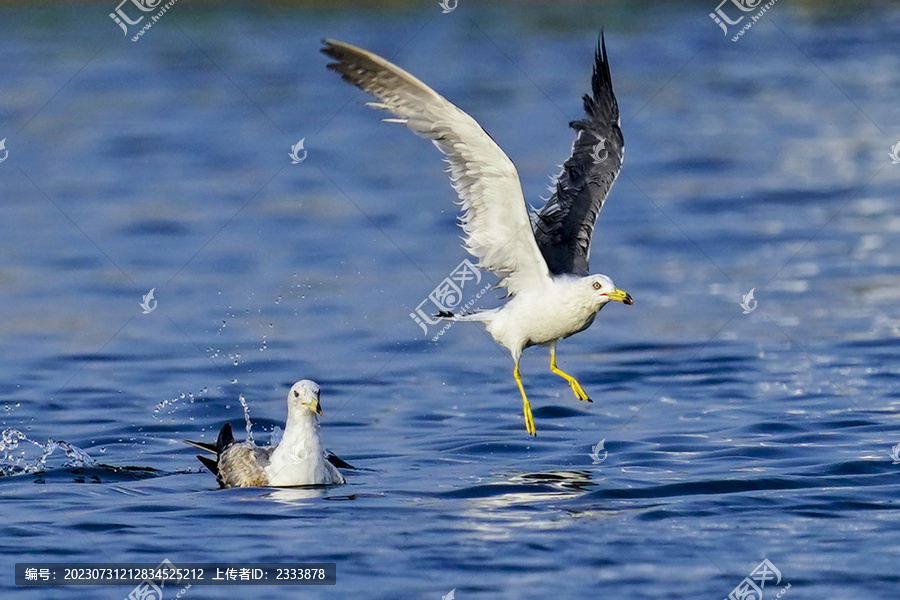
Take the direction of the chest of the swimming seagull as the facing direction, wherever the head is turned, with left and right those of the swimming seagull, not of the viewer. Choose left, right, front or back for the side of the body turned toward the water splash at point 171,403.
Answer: back

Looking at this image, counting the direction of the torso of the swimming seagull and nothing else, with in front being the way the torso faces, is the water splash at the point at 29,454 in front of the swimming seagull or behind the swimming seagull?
behind

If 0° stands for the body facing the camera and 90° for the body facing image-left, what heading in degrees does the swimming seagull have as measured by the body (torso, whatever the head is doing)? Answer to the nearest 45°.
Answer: approximately 315°
